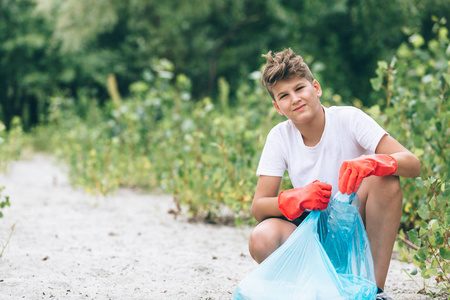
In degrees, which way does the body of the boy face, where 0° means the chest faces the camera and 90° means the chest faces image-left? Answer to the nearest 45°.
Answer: approximately 0°
